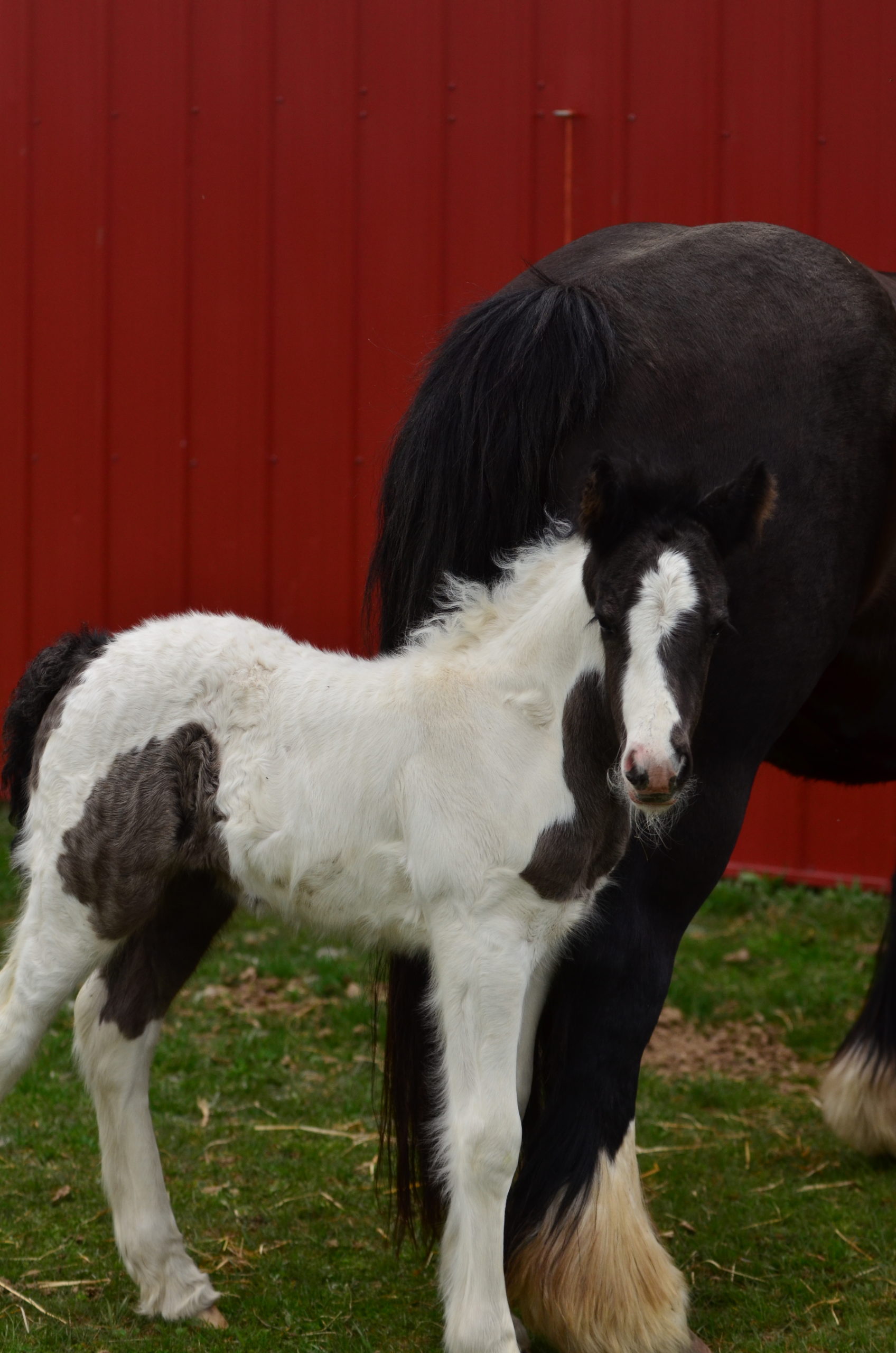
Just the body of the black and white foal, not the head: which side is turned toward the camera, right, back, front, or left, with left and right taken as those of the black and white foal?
right
